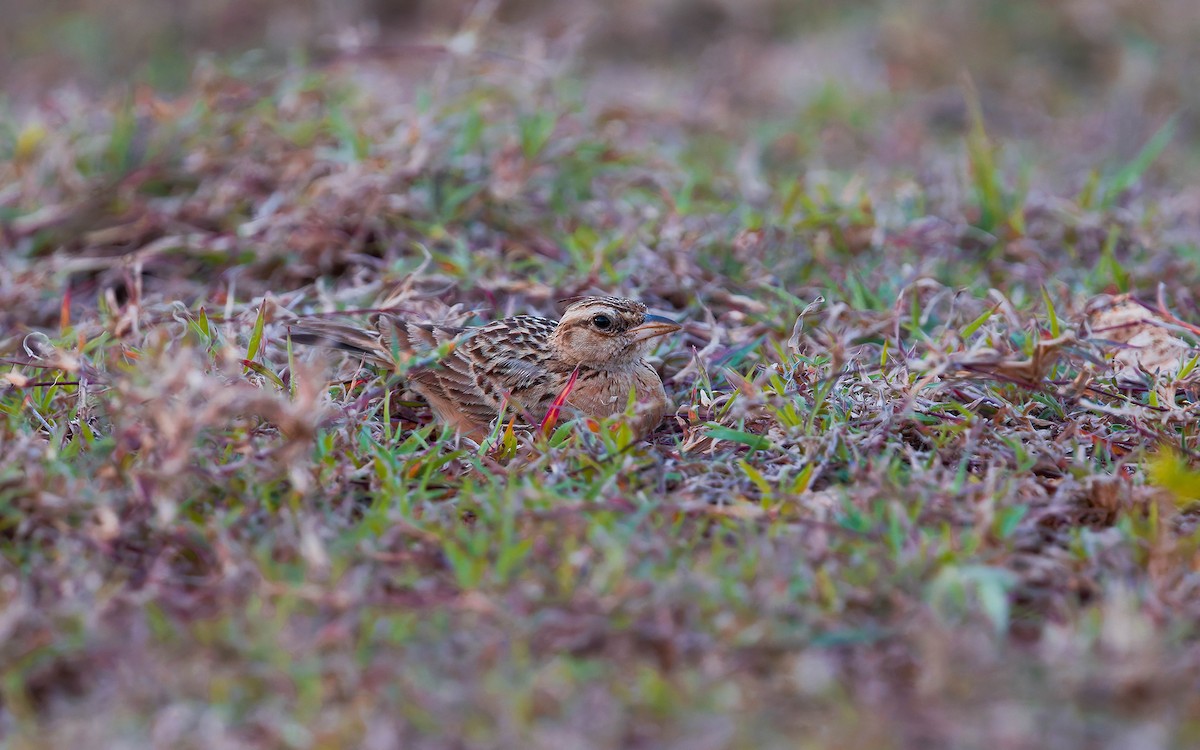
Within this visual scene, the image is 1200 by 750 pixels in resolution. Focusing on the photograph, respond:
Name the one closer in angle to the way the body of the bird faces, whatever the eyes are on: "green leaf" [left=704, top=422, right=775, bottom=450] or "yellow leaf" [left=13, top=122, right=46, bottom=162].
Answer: the green leaf

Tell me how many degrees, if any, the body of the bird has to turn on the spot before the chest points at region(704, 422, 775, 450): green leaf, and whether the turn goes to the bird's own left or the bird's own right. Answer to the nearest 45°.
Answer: approximately 45° to the bird's own right

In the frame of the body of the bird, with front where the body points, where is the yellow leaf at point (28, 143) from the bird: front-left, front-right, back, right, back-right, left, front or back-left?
back-left

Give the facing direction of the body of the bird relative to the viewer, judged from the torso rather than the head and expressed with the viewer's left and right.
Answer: facing to the right of the viewer
